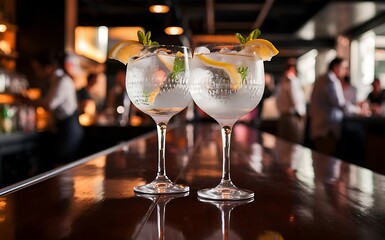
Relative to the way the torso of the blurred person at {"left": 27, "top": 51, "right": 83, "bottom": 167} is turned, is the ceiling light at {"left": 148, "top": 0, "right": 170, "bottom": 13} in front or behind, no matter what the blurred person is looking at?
behind

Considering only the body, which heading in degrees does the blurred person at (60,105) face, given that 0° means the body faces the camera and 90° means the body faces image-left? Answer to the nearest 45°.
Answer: approximately 90°

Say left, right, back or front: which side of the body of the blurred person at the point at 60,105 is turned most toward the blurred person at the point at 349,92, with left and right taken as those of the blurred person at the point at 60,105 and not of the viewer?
back
